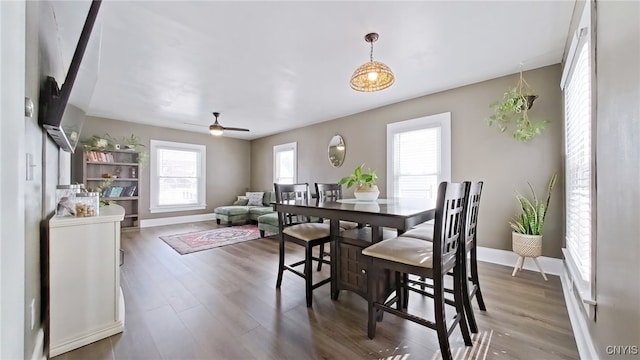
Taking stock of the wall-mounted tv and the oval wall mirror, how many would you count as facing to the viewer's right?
1

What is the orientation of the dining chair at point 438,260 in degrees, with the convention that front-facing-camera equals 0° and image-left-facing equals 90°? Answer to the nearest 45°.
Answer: approximately 135°

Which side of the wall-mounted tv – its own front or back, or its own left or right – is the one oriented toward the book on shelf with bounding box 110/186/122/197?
left

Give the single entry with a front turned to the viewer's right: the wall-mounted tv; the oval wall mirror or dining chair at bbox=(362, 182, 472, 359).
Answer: the wall-mounted tv

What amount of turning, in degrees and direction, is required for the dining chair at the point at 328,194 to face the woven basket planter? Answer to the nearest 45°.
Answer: approximately 45° to its left

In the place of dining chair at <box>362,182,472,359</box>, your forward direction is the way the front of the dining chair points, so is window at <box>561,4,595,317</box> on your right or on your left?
on your right

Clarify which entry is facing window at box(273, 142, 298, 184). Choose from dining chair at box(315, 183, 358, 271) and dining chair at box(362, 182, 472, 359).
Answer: dining chair at box(362, 182, 472, 359)

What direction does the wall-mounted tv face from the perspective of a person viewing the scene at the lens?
facing to the right of the viewer

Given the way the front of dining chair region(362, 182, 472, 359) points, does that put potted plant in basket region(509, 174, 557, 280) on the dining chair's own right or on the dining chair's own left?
on the dining chair's own right

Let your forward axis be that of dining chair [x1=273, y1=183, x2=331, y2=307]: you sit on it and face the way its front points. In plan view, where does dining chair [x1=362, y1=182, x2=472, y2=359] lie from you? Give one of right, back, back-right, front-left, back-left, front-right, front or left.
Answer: front

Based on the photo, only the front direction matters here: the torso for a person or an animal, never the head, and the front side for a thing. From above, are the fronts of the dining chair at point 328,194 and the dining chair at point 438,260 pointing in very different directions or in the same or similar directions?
very different directions

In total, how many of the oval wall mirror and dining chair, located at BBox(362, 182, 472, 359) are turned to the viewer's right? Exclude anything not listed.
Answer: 0
